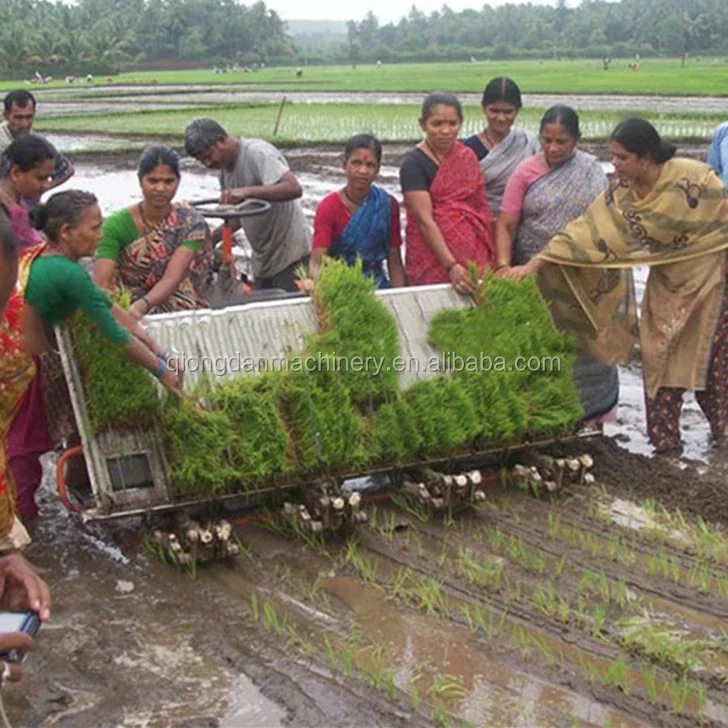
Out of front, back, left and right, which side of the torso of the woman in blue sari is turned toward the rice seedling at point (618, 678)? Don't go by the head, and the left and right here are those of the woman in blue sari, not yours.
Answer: front

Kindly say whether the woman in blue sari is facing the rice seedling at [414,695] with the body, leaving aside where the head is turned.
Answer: yes

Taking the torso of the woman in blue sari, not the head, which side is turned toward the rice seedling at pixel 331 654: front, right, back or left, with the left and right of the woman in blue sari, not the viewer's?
front

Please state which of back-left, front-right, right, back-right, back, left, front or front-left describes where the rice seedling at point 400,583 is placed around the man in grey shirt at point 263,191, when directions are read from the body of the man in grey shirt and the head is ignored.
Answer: left

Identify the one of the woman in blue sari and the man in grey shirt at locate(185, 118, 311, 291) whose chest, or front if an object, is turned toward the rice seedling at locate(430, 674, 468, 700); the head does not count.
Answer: the woman in blue sari

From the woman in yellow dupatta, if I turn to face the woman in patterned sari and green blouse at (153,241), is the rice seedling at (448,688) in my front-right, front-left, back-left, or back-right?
front-left

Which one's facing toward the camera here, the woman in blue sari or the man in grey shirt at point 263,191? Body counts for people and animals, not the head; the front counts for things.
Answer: the woman in blue sari

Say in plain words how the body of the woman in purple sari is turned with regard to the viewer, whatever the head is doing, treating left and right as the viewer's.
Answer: facing the viewer and to the left of the viewer

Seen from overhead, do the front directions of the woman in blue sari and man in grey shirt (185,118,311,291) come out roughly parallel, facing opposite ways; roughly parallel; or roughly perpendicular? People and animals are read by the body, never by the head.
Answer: roughly perpendicular

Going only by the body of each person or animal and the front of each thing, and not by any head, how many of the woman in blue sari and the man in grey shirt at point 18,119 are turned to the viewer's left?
0

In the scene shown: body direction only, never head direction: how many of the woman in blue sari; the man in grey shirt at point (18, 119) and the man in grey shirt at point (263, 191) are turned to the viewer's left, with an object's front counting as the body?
1

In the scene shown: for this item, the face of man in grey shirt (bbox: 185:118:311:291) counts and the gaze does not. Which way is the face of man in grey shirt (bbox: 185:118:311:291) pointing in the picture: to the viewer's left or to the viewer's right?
to the viewer's left

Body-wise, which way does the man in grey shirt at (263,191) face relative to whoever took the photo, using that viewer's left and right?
facing to the left of the viewer

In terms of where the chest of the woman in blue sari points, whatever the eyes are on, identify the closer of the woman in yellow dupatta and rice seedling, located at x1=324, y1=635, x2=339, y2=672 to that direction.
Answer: the rice seedling

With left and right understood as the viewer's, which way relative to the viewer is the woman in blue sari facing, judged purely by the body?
facing the viewer

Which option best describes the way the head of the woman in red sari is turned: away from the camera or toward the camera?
toward the camera

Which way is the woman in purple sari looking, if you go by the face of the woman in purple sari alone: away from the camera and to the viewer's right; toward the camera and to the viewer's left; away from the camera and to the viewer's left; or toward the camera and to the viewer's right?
toward the camera and to the viewer's left
